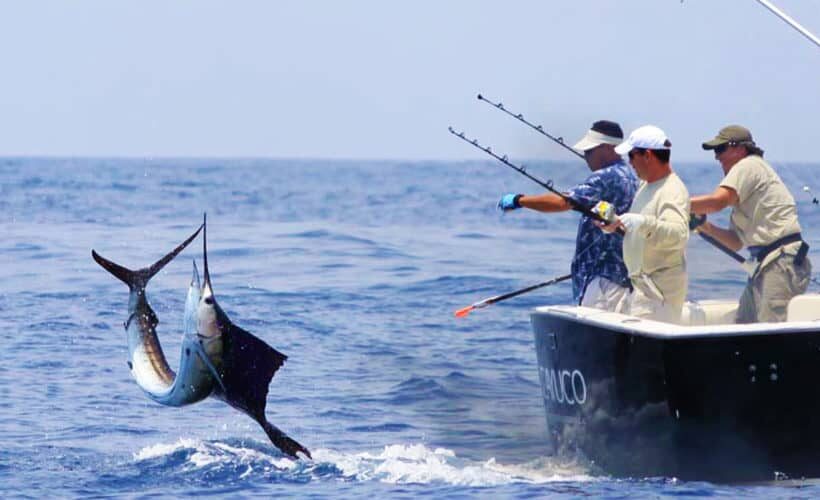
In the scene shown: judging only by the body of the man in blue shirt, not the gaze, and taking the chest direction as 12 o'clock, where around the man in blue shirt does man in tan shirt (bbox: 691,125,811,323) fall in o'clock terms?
The man in tan shirt is roughly at 6 o'clock from the man in blue shirt.

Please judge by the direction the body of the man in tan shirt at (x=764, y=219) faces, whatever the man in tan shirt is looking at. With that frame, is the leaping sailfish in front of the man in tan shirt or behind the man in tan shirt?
in front

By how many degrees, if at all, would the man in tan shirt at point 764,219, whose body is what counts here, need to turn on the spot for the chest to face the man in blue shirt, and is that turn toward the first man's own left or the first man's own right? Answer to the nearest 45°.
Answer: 0° — they already face them

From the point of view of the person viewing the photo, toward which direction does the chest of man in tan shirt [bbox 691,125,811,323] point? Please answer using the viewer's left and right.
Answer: facing to the left of the viewer

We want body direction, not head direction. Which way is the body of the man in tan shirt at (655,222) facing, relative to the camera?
to the viewer's left

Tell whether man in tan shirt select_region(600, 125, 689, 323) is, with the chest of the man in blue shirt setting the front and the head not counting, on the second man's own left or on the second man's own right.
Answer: on the second man's own left

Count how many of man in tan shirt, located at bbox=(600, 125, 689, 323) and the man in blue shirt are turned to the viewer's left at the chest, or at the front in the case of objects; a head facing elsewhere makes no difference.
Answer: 2

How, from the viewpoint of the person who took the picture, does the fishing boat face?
facing away from the viewer and to the right of the viewer

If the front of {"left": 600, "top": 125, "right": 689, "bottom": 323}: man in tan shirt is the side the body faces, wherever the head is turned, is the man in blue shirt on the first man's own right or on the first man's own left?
on the first man's own right

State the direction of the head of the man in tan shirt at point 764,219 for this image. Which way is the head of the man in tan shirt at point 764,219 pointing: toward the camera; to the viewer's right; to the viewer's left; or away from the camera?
to the viewer's left

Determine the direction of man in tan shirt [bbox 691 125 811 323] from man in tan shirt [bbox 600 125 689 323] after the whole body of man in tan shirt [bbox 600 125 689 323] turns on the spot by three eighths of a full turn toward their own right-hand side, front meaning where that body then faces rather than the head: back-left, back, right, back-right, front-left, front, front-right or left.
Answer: front

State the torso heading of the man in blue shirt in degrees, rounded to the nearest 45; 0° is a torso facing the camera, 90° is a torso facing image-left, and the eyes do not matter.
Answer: approximately 90°

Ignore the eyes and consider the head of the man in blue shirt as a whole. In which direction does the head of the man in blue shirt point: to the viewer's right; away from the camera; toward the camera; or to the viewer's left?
to the viewer's left
